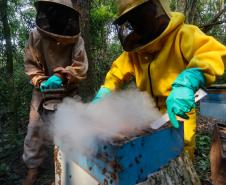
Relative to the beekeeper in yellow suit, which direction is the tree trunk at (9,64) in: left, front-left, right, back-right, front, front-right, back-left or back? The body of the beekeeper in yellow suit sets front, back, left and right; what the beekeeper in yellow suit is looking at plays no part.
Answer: right

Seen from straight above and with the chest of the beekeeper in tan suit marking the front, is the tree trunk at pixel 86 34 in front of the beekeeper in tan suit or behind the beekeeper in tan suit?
behind

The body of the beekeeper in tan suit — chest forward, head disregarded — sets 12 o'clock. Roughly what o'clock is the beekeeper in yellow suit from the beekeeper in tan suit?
The beekeeper in yellow suit is roughly at 11 o'clock from the beekeeper in tan suit.

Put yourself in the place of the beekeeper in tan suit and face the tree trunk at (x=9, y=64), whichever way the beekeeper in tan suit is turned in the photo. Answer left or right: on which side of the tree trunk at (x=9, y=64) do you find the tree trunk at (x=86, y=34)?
right

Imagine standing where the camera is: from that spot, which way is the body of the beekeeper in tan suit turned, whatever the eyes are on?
toward the camera

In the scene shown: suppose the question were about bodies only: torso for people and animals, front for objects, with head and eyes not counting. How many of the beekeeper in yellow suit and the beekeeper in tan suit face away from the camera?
0

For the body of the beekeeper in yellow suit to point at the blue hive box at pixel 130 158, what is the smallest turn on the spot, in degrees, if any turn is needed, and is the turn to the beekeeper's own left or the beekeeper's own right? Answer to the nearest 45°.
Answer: approximately 45° to the beekeeper's own left

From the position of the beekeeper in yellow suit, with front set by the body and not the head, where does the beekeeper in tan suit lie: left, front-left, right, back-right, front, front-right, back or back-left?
right

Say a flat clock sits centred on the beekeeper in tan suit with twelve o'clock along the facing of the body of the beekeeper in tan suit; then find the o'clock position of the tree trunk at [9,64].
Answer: The tree trunk is roughly at 5 o'clock from the beekeeper in tan suit.

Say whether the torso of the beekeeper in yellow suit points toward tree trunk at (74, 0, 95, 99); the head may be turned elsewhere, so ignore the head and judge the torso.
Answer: no

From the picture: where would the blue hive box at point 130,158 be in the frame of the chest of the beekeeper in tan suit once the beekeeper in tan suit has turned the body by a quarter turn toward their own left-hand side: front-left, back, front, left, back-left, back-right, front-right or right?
right
